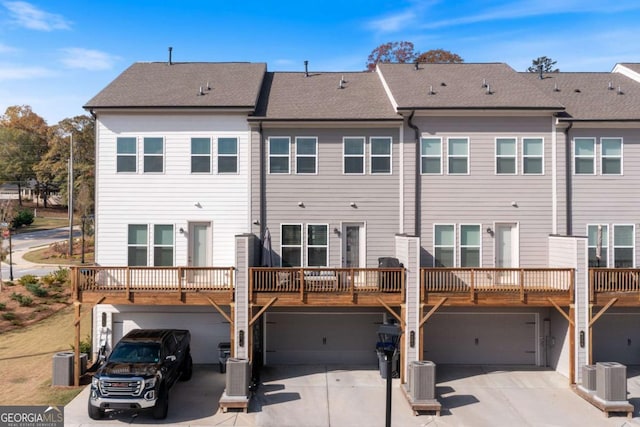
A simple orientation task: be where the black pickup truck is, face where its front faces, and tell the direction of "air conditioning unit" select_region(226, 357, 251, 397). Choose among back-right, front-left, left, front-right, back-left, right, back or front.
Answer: back-left

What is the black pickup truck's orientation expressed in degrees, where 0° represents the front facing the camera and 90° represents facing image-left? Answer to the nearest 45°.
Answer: approximately 45°
